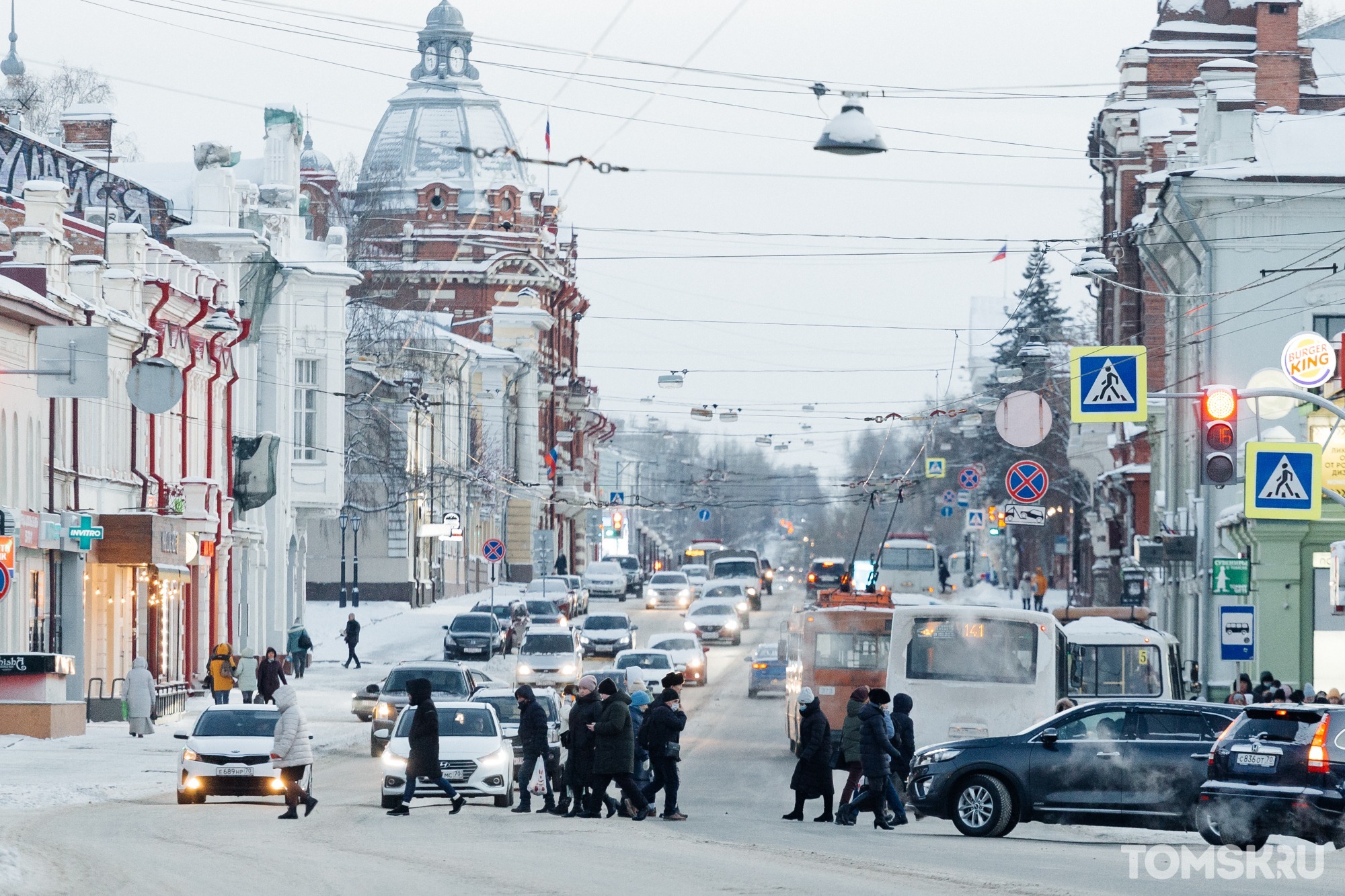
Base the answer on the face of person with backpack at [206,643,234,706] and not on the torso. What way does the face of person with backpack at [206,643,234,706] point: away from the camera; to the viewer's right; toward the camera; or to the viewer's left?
away from the camera

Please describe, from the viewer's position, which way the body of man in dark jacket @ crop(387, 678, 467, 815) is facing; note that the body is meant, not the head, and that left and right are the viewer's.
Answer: facing to the left of the viewer

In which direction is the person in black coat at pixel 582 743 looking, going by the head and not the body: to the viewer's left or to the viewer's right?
to the viewer's left

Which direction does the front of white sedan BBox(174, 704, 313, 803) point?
toward the camera

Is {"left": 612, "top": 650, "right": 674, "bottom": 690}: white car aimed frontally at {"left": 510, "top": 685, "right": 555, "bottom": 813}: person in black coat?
yes

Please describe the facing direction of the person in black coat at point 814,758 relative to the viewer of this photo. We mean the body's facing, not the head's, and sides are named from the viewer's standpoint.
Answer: facing to the left of the viewer

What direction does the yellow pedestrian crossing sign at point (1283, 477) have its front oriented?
toward the camera

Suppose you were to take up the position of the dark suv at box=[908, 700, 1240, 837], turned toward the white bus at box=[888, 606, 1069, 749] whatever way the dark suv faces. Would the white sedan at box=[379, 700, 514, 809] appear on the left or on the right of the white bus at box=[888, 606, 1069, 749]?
left

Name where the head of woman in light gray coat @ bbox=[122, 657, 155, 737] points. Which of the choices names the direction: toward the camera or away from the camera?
away from the camera

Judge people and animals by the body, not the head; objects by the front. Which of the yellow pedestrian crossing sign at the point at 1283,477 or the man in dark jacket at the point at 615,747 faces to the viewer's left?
the man in dark jacket

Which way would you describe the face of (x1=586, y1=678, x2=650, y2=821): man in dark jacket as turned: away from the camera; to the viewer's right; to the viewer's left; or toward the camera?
to the viewer's left

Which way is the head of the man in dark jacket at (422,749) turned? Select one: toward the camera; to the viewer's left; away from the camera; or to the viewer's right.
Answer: to the viewer's left

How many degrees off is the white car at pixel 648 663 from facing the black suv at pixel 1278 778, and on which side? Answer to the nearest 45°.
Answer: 0° — it already faces it

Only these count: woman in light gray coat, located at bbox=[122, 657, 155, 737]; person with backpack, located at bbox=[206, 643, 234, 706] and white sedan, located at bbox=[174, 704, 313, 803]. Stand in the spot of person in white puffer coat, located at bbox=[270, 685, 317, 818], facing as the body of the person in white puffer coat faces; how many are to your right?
3
